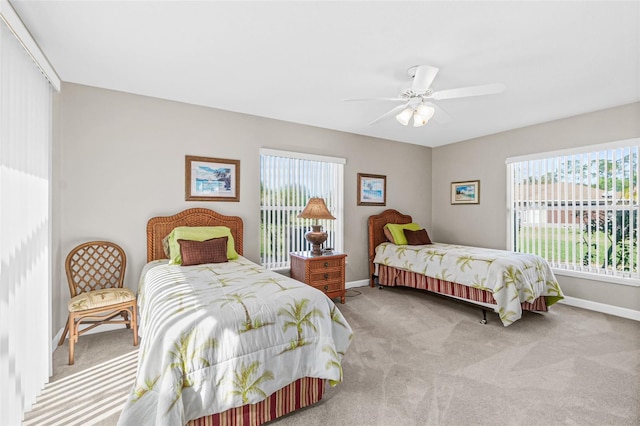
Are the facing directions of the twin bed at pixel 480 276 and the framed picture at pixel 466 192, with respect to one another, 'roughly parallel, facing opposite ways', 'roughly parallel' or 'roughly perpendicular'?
roughly perpendicular

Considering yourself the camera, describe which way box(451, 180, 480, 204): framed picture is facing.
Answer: facing the viewer and to the left of the viewer

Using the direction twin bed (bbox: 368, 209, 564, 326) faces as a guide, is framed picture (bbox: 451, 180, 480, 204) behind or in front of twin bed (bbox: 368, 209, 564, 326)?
behind

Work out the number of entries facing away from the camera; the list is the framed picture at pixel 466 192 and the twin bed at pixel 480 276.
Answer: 0

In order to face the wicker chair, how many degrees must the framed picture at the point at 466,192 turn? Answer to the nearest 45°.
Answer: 0° — it already faces it

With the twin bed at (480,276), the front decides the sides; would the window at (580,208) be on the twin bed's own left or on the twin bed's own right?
on the twin bed's own left

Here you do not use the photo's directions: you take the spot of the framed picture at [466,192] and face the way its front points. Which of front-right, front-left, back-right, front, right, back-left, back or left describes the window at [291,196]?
front

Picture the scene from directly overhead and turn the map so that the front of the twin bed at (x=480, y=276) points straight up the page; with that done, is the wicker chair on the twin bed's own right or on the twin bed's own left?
on the twin bed's own right

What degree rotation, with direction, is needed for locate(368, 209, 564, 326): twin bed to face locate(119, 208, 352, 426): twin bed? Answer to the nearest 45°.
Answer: approximately 90° to its right

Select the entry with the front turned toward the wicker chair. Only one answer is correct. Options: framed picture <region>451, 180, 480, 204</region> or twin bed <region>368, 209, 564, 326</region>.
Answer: the framed picture

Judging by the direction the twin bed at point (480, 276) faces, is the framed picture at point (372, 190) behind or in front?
behind

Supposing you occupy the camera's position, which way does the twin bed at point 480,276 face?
facing the viewer and to the right of the viewer

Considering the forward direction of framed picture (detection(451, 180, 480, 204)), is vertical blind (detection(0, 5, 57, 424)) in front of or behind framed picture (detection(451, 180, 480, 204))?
in front

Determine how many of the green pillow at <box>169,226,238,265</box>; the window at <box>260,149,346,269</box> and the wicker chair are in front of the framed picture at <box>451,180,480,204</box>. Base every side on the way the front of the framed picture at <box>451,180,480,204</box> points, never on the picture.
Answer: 3

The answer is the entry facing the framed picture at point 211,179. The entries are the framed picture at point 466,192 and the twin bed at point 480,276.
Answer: the framed picture at point 466,192

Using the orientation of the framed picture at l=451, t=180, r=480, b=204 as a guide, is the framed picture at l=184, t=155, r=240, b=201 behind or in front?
in front

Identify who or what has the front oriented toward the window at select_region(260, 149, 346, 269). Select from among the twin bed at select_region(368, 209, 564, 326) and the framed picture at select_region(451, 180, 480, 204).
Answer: the framed picture
